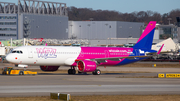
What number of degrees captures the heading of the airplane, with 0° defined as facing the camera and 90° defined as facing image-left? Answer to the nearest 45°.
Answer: approximately 45°
